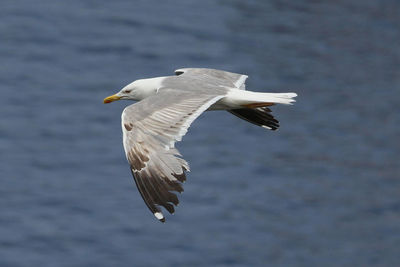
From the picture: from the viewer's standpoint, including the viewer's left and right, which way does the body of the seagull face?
facing to the left of the viewer
